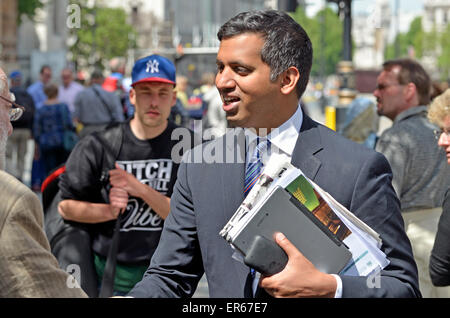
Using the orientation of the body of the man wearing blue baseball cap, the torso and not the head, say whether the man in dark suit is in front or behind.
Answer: in front

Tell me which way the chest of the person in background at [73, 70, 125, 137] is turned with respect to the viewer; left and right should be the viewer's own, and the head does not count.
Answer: facing away from the viewer

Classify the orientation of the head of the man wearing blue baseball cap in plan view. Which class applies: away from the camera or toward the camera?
toward the camera

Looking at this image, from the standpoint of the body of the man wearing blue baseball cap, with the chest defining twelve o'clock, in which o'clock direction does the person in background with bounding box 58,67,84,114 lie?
The person in background is roughly at 6 o'clock from the man wearing blue baseball cap.

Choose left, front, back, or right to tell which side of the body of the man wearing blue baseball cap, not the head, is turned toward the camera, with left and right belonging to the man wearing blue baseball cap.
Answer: front

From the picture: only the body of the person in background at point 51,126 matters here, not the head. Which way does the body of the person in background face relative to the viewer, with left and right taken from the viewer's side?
facing away from the viewer

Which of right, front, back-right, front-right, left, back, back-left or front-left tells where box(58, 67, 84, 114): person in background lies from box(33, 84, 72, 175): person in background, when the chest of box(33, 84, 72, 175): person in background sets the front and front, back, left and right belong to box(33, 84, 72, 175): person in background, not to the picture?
front

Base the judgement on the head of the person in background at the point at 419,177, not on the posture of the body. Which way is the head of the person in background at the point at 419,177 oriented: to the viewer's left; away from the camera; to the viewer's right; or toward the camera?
to the viewer's left

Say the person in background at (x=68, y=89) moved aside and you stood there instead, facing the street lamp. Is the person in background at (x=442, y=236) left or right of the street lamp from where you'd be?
right

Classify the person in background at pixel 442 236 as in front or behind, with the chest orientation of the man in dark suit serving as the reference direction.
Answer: behind

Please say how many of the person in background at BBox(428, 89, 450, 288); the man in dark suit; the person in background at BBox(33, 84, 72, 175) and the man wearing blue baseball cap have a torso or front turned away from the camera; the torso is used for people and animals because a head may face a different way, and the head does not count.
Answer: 1

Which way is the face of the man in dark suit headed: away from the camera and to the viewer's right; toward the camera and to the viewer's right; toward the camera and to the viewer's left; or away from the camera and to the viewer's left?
toward the camera and to the viewer's left
